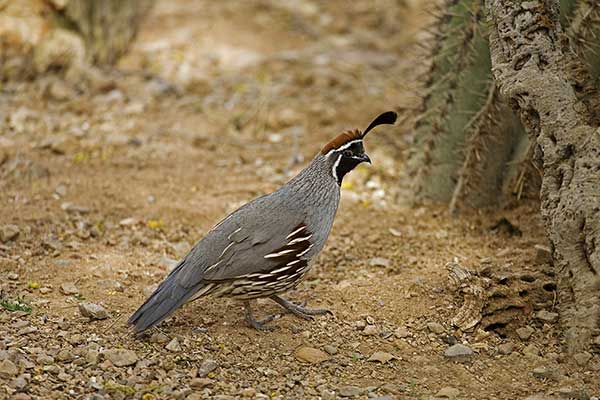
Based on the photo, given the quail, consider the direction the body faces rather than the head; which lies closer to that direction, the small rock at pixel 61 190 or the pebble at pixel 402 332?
the pebble

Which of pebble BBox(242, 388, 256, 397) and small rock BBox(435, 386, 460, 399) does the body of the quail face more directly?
the small rock

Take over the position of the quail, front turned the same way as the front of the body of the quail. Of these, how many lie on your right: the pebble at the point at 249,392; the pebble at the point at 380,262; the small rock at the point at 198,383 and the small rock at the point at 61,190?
2

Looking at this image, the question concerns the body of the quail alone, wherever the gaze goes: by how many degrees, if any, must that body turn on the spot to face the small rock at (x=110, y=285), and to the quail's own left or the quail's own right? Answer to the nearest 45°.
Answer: approximately 180°

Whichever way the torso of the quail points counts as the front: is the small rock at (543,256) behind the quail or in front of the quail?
in front

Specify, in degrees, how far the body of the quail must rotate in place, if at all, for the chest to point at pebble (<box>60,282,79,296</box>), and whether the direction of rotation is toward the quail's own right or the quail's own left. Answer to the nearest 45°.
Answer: approximately 180°

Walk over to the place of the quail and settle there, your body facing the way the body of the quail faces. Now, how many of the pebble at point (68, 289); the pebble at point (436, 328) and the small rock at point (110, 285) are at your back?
2

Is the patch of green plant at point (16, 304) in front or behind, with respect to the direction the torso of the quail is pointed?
behind

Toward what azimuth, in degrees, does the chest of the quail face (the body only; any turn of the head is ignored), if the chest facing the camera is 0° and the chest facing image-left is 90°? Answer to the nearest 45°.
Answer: approximately 270°

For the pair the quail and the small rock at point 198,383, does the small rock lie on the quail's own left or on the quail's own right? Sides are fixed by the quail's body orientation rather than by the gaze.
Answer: on the quail's own right

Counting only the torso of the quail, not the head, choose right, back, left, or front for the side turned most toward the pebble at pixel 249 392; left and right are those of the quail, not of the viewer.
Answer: right

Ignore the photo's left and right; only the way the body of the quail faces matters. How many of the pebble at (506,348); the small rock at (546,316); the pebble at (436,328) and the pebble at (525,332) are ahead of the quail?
4

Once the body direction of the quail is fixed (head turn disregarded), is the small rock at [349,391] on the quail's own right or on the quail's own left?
on the quail's own right

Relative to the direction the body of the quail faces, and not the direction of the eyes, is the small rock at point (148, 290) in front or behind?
behind

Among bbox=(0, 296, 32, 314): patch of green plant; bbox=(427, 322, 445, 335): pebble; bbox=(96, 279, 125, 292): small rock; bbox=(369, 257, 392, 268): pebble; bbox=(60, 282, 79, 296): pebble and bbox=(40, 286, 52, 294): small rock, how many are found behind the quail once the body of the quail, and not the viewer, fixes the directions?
4
